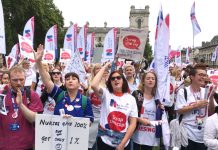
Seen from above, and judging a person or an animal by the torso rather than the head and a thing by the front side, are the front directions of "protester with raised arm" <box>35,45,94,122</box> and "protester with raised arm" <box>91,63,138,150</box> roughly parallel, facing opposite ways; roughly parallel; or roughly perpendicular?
roughly parallel

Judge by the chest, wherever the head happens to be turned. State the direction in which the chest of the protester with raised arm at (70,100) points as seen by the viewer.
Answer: toward the camera

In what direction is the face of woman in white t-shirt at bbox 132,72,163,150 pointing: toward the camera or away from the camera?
toward the camera

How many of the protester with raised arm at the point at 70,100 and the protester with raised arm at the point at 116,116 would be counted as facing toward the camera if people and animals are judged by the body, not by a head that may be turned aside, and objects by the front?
2

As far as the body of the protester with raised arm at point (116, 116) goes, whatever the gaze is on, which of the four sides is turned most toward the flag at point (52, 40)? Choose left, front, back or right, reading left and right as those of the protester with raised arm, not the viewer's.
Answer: back

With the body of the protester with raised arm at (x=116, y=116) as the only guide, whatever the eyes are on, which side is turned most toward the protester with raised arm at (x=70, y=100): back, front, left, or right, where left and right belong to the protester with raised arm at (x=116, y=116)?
right

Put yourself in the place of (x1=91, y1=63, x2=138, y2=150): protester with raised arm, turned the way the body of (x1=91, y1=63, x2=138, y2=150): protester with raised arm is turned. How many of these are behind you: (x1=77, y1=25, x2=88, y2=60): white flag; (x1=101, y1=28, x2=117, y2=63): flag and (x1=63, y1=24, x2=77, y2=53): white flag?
3

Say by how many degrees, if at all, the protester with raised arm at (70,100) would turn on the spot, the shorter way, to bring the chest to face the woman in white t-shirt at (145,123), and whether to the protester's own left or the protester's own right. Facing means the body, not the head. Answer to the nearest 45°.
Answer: approximately 90° to the protester's own left

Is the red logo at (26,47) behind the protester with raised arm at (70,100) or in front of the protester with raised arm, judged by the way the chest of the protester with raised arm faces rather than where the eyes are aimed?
behind

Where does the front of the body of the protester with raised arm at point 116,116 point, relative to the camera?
toward the camera

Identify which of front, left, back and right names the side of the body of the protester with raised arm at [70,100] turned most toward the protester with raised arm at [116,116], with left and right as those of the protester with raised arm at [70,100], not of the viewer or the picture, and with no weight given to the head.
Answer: left
